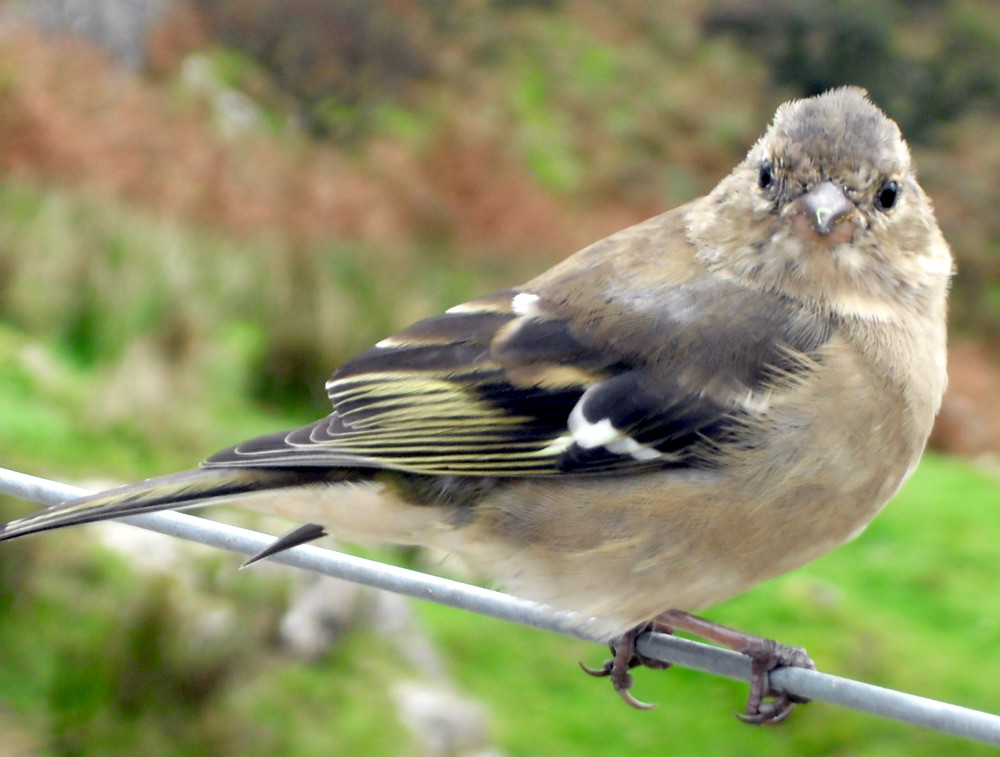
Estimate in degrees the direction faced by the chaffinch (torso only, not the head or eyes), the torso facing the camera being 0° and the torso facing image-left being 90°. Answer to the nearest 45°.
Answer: approximately 270°
